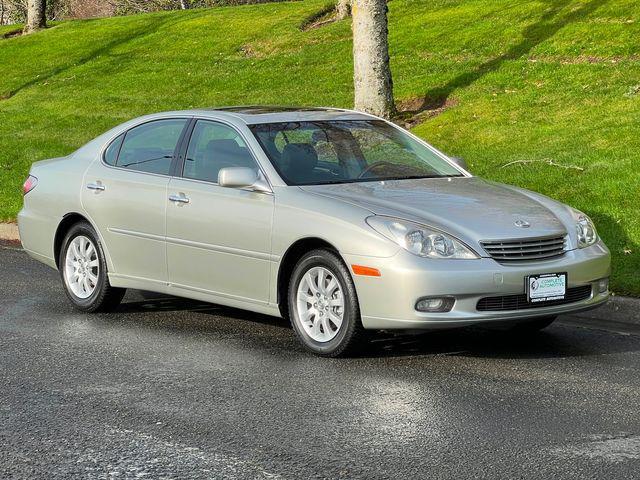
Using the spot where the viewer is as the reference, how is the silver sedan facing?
facing the viewer and to the right of the viewer
